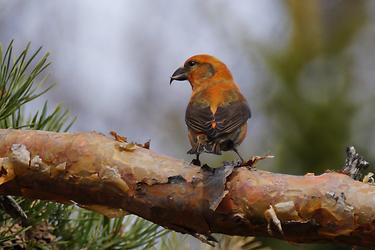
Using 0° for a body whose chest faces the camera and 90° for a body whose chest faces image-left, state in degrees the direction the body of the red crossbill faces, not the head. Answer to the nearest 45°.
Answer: approximately 180°
